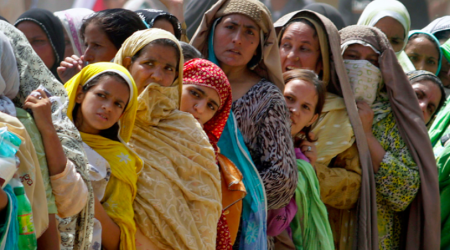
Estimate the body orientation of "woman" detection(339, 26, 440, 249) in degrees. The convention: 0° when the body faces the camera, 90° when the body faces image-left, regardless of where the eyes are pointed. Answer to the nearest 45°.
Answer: approximately 45°

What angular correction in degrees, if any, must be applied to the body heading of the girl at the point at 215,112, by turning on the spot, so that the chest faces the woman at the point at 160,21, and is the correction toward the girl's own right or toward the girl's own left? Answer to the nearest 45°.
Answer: approximately 90° to the girl's own right

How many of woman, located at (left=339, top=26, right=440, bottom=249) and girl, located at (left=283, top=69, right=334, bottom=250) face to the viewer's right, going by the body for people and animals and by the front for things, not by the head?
0

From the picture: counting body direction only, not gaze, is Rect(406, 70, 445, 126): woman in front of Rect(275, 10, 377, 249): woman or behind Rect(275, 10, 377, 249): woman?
behind

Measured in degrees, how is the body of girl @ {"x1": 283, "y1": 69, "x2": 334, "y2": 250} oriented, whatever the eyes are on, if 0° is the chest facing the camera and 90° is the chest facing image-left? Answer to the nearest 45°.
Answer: approximately 45°

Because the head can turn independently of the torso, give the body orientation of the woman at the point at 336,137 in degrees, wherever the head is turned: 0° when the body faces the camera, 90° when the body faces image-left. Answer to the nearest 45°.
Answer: approximately 45°
